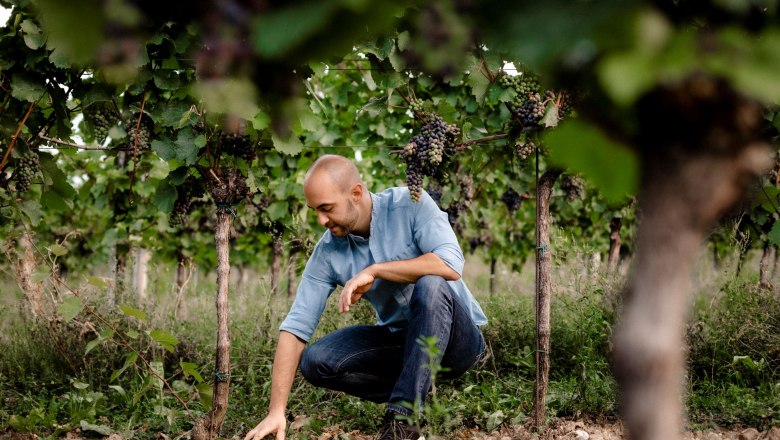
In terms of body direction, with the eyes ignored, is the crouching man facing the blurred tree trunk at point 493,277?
no

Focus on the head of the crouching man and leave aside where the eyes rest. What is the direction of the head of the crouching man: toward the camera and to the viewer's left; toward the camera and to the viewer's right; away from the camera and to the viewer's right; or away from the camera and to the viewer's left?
toward the camera and to the viewer's left

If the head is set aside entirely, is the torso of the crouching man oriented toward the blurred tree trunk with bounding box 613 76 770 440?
no

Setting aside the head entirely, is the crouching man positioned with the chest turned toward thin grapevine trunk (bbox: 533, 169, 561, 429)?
no

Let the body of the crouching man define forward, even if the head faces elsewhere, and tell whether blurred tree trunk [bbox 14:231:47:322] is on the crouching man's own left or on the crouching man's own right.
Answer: on the crouching man's own right

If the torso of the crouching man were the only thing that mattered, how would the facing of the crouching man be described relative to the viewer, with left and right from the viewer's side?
facing the viewer and to the left of the viewer
